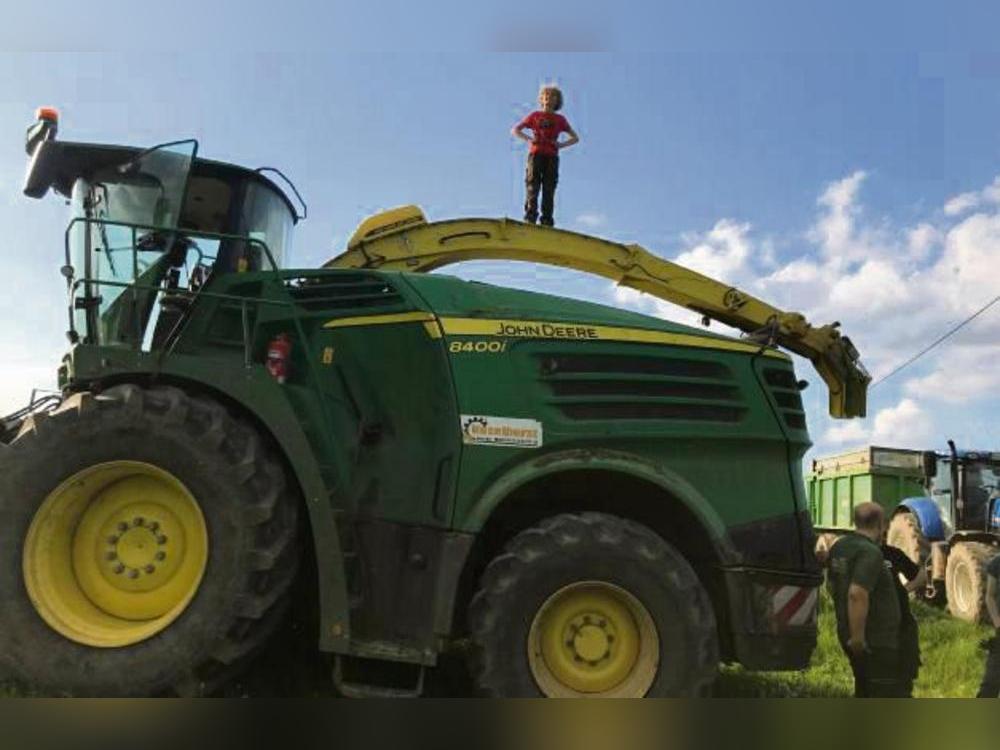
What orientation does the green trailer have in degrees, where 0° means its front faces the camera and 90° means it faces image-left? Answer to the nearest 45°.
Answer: approximately 315°

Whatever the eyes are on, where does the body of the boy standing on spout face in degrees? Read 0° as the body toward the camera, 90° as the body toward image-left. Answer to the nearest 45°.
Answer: approximately 0°

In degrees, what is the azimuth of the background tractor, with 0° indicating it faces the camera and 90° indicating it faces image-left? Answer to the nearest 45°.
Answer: approximately 315°

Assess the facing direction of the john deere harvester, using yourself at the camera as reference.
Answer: facing to the left of the viewer
